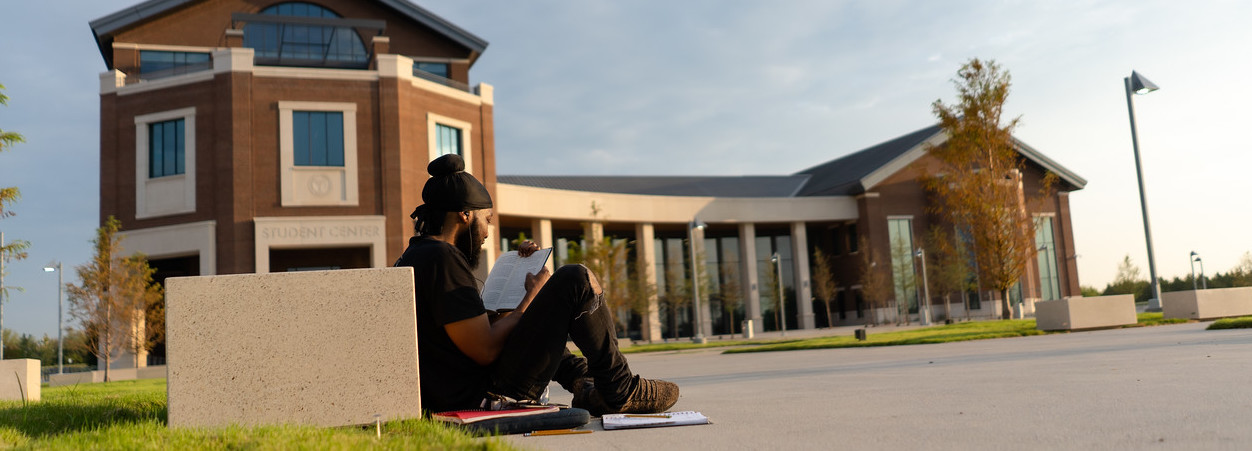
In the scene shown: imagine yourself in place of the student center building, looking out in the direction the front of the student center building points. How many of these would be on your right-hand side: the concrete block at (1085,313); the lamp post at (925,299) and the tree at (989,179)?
0

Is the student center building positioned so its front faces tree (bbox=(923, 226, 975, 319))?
no

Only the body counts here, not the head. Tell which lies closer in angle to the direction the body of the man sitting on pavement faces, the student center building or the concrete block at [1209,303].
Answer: the concrete block

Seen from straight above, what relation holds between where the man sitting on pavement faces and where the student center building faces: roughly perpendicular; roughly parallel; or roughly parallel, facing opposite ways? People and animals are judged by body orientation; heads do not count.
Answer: roughly perpendicular

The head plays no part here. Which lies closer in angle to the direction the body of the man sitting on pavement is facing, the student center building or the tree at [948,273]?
the tree

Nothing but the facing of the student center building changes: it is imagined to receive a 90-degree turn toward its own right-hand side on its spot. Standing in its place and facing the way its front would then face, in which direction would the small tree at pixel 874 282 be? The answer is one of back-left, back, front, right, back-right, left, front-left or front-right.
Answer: back-right

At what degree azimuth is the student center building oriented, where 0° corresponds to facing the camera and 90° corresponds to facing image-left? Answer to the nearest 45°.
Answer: approximately 0°

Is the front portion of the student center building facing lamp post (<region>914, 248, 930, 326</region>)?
no

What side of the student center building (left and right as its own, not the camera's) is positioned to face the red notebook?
front

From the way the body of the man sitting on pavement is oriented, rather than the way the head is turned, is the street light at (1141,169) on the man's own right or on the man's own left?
on the man's own left

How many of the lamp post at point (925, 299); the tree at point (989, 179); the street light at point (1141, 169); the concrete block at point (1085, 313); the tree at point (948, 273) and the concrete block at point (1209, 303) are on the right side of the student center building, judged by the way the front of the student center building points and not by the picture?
0

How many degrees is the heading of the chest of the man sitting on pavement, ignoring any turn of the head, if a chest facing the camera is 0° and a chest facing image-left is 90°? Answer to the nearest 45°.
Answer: approximately 270°

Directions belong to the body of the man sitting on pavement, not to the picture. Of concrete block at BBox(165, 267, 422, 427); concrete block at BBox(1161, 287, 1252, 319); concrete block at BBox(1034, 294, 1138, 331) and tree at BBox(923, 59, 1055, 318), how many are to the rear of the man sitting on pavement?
1

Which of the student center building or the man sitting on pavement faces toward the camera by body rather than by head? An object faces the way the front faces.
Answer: the student center building

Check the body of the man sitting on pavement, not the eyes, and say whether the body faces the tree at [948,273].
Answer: no

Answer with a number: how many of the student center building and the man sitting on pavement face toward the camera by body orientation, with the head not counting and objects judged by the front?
1

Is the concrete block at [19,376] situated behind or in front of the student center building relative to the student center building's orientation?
in front
